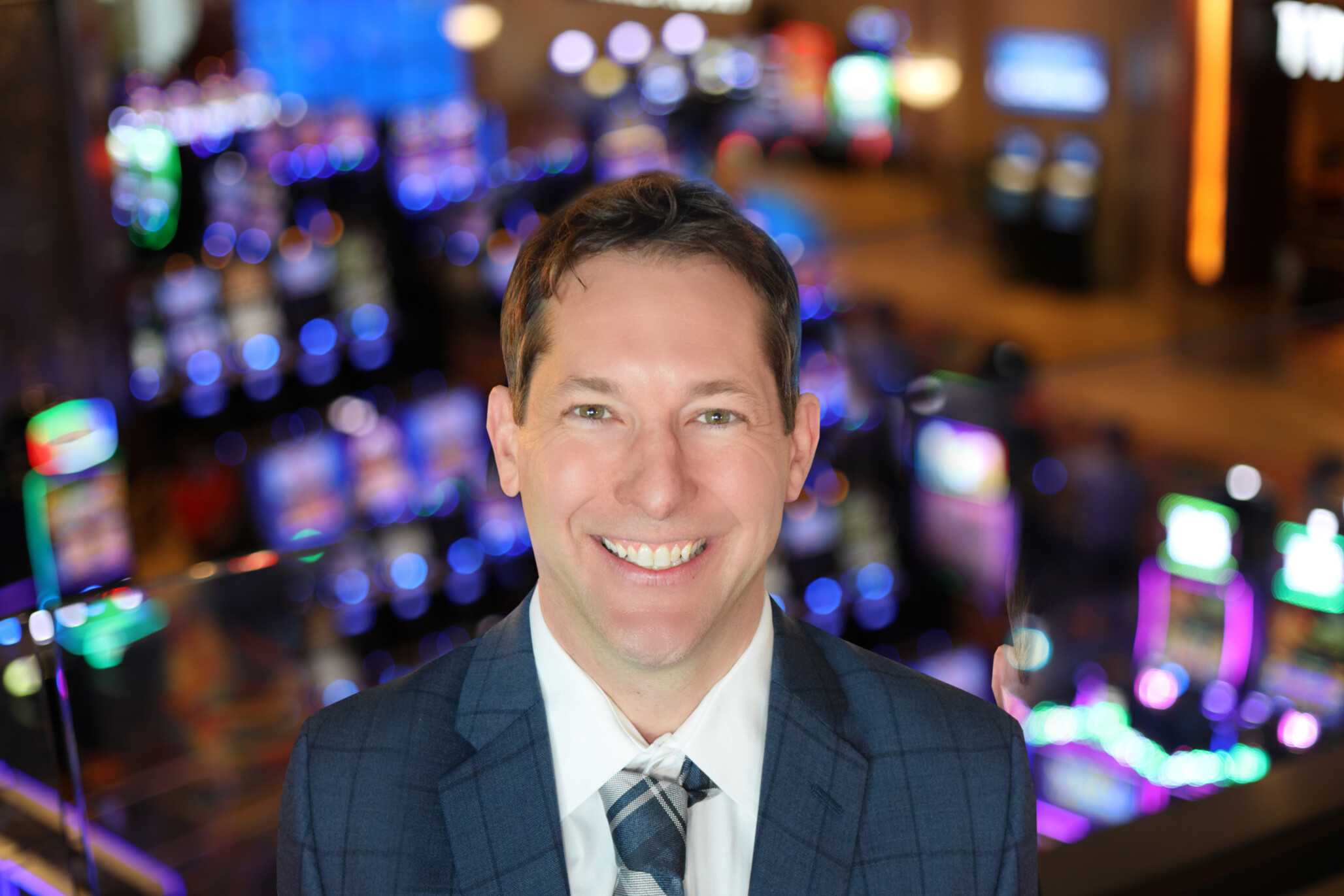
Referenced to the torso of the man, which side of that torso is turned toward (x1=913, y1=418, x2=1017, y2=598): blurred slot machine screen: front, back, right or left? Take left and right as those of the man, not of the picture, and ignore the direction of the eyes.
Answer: back

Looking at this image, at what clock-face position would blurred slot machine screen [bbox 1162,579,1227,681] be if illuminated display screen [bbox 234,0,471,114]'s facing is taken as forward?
The blurred slot machine screen is roughly at 11 o'clock from the illuminated display screen.

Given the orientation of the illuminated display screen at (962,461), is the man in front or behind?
in front

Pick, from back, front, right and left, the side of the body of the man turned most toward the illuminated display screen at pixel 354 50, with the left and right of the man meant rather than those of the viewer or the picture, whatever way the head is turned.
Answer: back

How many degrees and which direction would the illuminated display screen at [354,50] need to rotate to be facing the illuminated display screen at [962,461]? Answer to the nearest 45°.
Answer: approximately 45° to its left

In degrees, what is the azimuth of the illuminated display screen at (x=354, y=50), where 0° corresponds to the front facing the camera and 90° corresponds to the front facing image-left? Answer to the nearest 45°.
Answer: approximately 0°

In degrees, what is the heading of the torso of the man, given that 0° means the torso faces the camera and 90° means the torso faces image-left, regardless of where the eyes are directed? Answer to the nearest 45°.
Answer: approximately 0°
